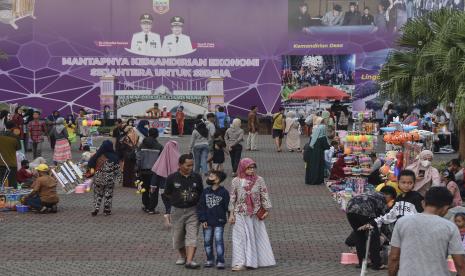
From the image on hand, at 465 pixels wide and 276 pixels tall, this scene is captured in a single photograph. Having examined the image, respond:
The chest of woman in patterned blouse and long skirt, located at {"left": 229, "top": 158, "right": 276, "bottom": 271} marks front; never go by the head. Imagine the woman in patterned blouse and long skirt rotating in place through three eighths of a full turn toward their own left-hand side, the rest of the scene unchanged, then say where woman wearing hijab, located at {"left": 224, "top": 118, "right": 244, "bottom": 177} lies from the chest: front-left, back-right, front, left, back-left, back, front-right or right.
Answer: front-left

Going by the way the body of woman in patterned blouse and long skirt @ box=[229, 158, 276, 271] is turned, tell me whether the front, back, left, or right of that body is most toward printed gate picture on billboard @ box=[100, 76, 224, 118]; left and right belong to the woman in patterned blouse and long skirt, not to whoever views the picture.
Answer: back

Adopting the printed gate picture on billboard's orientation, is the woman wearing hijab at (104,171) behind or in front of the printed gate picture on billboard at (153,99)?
in front

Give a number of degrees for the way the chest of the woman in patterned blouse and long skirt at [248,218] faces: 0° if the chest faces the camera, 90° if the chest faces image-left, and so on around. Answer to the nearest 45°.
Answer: approximately 0°

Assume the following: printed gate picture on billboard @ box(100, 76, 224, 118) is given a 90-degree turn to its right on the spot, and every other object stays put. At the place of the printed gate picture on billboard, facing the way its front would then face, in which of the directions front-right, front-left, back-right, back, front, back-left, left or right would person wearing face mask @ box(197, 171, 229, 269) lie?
left

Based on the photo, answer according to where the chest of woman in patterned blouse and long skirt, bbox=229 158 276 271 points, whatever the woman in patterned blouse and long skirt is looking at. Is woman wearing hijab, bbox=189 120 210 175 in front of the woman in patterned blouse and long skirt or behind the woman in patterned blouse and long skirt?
behind
